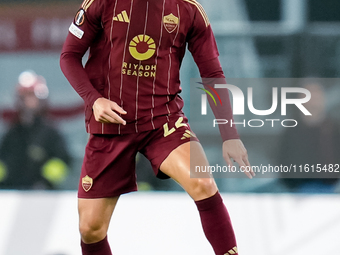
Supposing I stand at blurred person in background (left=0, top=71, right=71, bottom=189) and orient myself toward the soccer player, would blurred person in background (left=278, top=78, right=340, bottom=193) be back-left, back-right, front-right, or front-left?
front-left

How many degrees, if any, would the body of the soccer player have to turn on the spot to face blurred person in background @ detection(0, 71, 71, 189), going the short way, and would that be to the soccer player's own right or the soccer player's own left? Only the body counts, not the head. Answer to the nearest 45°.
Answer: approximately 135° to the soccer player's own right

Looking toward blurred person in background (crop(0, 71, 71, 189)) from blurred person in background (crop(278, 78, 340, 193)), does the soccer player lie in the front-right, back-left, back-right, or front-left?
front-left

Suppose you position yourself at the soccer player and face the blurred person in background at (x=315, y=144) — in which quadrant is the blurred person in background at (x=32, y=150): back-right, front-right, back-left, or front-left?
front-left

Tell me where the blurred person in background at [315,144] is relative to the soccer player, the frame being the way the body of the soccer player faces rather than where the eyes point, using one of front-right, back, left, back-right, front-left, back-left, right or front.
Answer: back-left
